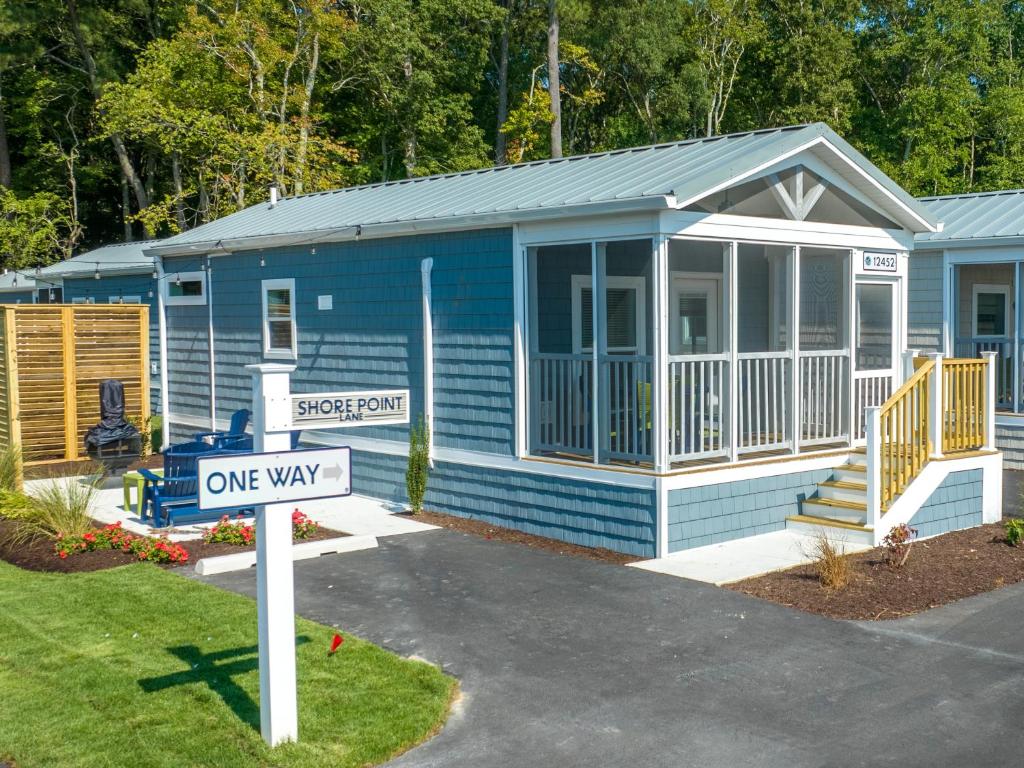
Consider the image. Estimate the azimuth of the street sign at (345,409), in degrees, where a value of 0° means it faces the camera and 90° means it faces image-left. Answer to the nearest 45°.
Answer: approximately 0°

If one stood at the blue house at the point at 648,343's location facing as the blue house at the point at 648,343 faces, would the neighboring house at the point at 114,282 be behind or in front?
behind

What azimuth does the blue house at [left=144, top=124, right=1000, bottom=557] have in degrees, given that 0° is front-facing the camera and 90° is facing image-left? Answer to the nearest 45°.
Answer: approximately 315°

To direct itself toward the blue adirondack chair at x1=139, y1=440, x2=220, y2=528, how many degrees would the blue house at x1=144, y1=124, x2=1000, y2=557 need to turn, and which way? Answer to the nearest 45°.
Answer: approximately 135° to its right

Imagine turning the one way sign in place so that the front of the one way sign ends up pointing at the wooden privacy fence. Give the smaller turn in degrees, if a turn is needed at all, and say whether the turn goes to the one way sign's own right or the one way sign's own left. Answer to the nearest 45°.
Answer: approximately 180°

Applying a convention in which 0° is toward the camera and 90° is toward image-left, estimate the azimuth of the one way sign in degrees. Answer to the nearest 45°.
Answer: approximately 0°

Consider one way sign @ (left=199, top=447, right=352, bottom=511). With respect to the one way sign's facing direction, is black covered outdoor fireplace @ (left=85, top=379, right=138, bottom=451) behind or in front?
behind

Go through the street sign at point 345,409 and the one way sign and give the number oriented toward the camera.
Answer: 2

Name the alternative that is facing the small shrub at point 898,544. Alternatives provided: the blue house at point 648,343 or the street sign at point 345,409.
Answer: the blue house

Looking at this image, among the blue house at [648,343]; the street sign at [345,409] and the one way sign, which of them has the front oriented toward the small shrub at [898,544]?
the blue house

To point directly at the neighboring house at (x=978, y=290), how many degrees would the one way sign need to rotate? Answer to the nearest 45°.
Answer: approximately 135° to its left

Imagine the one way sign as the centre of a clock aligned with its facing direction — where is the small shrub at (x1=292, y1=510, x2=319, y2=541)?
The small shrub is roughly at 6 o'clock from the one way sign.

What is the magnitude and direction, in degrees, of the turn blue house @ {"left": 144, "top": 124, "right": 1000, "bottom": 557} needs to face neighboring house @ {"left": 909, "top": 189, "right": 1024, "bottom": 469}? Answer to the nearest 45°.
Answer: approximately 90° to its left

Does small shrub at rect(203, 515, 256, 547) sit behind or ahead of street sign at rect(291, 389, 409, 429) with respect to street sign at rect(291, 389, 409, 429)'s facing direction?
behind

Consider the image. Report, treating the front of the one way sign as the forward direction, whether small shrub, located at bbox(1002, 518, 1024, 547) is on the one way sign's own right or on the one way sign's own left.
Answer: on the one way sign's own left
